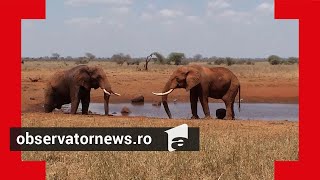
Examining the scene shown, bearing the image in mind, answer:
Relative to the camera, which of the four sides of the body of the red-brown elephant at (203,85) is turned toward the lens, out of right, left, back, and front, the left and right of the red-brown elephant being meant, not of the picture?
left

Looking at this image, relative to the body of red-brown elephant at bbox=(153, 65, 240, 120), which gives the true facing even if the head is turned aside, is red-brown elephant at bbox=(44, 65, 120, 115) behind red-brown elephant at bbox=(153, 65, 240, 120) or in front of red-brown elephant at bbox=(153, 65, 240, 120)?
in front

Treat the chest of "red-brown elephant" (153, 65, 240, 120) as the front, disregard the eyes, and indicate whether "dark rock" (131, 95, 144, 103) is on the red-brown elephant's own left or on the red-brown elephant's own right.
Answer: on the red-brown elephant's own right

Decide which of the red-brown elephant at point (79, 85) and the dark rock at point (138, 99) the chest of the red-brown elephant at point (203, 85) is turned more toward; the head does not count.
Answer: the red-brown elephant
